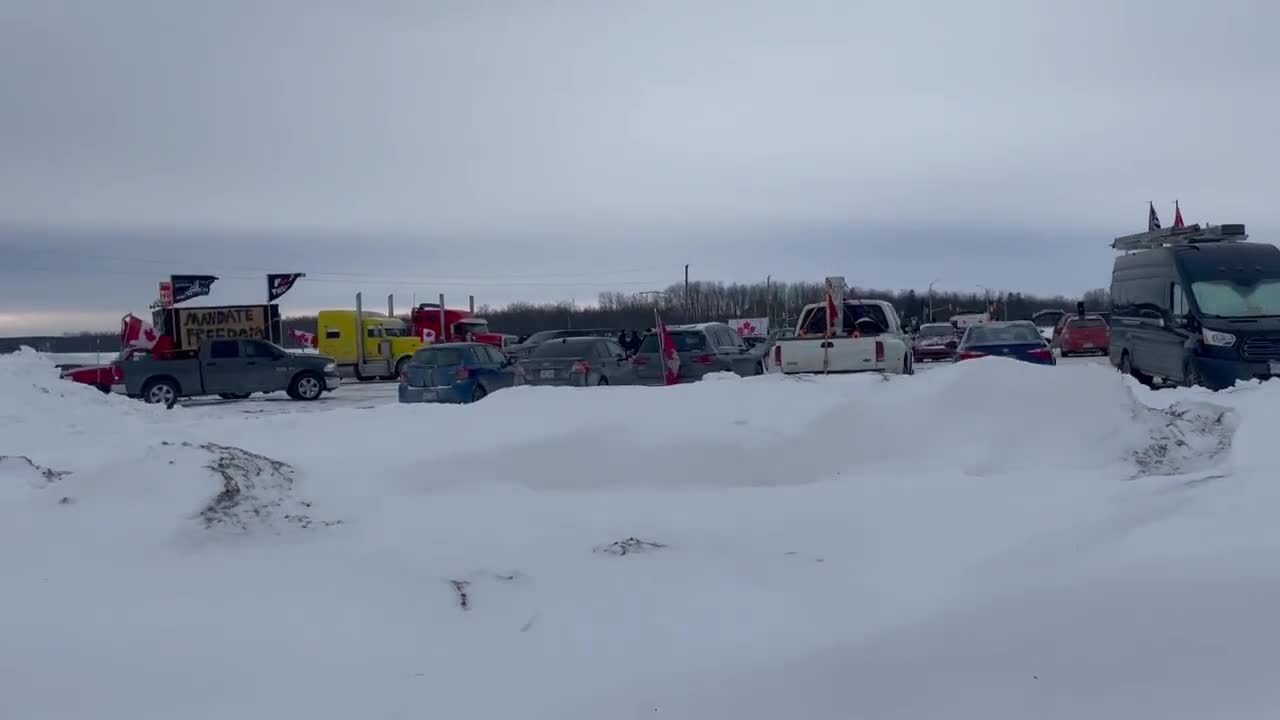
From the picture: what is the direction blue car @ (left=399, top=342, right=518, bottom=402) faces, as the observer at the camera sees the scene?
facing away from the viewer and to the right of the viewer

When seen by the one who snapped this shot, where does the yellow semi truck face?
facing to the right of the viewer

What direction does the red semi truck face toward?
to the viewer's right

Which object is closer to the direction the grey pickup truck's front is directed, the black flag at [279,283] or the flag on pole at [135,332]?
the black flag

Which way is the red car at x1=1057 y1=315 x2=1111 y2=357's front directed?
away from the camera

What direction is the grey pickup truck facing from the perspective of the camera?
to the viewer's right

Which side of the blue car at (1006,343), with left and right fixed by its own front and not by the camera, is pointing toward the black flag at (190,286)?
left

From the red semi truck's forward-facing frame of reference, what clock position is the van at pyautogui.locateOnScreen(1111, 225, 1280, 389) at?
The van is roughly at 2 o'clock from the red semi truck.

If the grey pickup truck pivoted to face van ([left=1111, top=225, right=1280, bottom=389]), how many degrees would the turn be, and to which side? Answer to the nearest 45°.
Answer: approximately 45° to its right

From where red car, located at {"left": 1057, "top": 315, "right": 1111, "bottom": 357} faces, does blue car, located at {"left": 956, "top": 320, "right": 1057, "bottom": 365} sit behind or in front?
behind

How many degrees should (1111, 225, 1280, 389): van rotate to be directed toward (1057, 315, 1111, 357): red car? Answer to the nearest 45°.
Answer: approximately 135° to its left

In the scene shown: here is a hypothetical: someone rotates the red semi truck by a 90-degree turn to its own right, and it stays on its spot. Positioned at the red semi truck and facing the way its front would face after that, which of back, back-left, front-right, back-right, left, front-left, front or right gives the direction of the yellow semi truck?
front-right

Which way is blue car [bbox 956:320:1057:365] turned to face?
away from the camera

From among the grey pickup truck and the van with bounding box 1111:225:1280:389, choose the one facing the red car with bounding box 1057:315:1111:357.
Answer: the grey pickup truck
